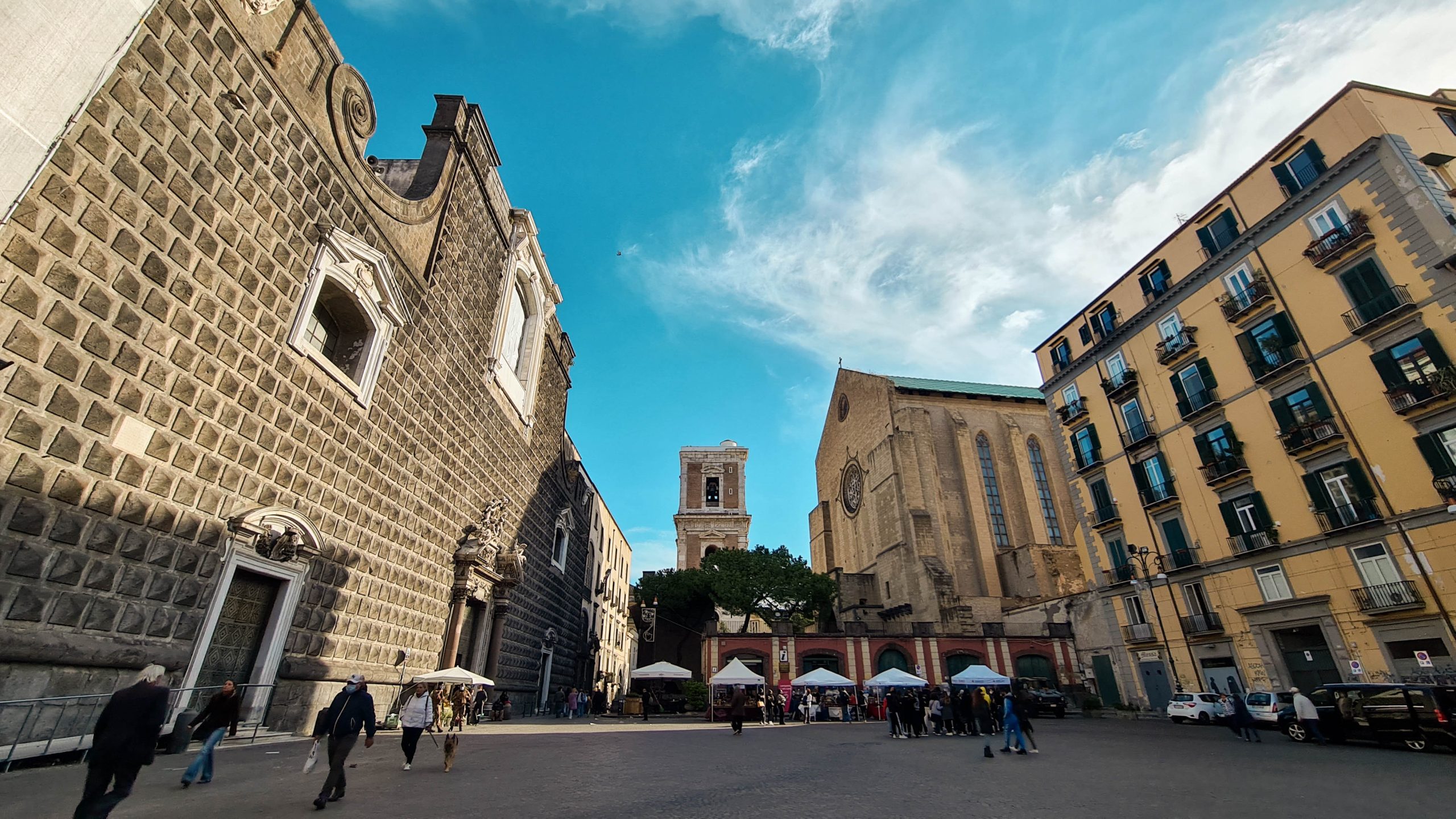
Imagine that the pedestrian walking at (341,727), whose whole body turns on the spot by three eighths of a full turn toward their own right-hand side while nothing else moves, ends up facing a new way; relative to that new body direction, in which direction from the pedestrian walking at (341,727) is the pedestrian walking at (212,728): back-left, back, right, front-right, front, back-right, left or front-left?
front-left

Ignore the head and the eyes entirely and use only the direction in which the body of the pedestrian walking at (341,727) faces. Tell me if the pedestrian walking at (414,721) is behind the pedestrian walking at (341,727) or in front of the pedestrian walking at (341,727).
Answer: behind

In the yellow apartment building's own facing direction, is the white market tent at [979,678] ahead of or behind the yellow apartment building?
ahead

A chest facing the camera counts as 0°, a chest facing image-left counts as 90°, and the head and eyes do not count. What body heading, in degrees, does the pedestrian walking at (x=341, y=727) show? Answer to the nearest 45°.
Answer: approximately 45°

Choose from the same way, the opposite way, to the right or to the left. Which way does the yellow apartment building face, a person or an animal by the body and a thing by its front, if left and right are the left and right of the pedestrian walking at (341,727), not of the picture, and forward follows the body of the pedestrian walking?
to the right

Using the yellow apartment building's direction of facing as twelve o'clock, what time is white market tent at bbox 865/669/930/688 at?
The white market tent is roughly at 1 o'clock from the yellow apartment building.
